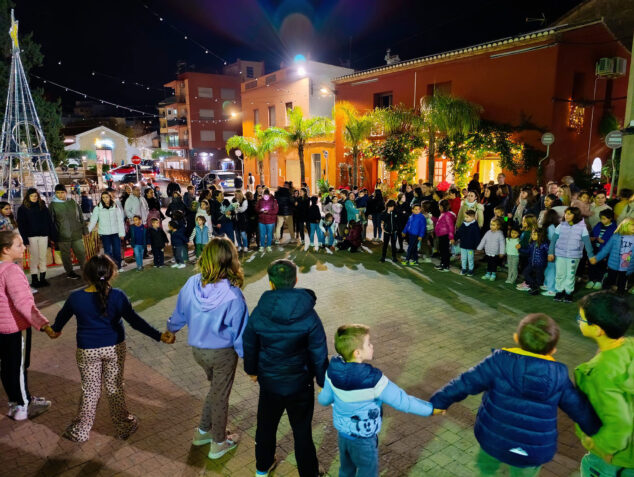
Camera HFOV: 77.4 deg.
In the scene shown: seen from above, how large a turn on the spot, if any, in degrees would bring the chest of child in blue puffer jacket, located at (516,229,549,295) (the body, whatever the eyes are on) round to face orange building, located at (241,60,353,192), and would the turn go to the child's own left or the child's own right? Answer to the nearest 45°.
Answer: approximately 90° to the child's own right

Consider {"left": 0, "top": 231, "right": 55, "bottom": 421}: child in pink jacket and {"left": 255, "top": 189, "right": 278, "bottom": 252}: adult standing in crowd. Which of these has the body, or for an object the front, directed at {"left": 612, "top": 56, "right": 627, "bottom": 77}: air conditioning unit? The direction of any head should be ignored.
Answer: the child in pink jacket

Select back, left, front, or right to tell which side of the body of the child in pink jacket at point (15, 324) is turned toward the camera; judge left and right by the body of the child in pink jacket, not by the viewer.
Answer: right

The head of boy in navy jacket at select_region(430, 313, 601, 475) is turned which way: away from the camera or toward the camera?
away from the camera

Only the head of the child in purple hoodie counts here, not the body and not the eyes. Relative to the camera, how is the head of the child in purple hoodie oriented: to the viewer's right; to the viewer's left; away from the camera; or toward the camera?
away from the camera

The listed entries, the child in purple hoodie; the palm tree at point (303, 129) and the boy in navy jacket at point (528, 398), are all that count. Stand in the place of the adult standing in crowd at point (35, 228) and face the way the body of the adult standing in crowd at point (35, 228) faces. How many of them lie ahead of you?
2

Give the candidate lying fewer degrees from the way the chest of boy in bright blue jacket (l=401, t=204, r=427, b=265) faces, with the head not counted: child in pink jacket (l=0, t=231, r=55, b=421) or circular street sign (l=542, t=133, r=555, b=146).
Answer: the child in pink jacket

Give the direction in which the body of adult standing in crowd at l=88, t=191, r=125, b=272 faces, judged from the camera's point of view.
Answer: toward the camera

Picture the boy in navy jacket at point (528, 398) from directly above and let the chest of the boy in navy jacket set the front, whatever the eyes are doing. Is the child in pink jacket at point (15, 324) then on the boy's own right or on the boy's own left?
on the boy's own left

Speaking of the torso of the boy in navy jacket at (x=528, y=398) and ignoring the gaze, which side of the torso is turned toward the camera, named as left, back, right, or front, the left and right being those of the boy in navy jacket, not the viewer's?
back

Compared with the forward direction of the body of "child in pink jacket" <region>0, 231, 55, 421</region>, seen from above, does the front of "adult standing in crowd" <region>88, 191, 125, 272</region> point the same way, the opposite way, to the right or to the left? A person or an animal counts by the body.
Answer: to the right

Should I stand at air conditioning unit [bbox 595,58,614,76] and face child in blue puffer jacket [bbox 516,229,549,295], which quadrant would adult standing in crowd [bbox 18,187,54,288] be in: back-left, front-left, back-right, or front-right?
front-right

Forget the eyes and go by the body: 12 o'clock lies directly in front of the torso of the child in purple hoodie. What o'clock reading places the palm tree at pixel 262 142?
The palm tree is roughly at 11 o'clock from the child in purple hoodie.
